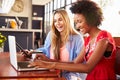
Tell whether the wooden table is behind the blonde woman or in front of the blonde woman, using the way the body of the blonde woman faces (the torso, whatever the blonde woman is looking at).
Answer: in front

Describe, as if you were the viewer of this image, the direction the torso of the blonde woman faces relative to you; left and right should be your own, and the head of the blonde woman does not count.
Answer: facing the viewer and to the left of the viewer
